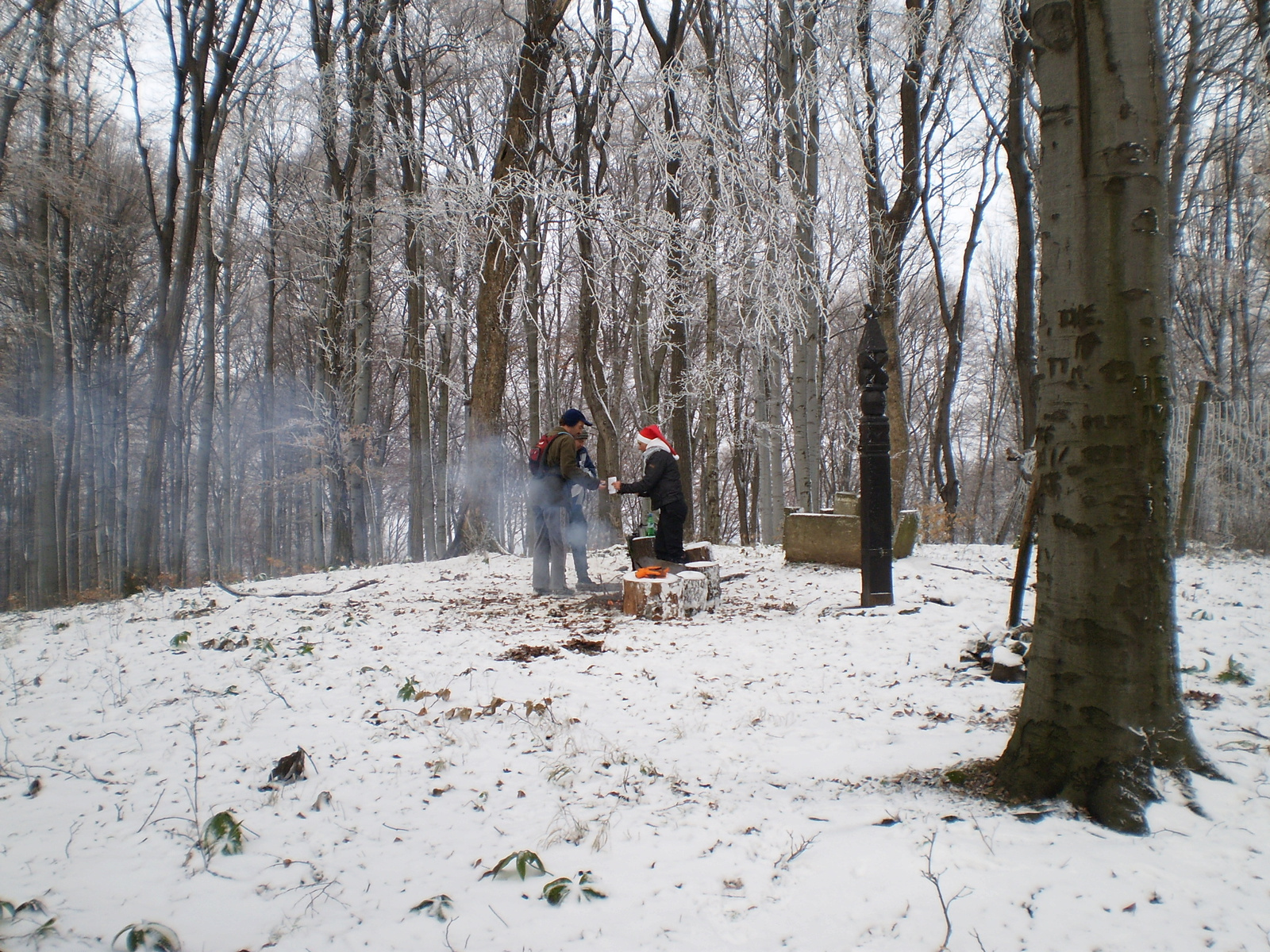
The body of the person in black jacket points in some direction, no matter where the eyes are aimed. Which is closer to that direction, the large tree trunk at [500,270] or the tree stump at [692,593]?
the large tree trunk

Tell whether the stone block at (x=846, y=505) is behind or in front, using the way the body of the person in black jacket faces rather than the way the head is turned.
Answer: behind

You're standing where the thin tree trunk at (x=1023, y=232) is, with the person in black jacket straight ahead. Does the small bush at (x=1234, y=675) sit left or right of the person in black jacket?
left

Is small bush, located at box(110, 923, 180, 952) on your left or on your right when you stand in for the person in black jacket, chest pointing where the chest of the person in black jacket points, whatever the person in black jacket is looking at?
on your left

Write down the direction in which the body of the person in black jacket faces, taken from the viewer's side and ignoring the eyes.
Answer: to the viewer's left

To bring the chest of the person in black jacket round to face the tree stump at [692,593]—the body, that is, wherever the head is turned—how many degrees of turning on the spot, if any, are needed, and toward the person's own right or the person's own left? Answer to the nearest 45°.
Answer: approximately 90° to the person's own left

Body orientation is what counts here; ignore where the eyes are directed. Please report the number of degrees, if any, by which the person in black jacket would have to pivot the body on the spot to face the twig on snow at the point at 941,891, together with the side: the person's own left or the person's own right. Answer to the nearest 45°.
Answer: approximately 90° to the person's own left

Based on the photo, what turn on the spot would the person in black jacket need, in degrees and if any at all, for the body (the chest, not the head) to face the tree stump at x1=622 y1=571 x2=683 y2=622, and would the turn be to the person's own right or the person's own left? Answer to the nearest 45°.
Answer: approximately 90° to the person's own left

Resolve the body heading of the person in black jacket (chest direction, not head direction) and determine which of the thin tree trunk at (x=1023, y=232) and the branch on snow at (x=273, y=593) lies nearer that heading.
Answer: the branch on snow

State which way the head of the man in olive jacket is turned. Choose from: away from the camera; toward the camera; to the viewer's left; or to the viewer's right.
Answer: to the viewer's right

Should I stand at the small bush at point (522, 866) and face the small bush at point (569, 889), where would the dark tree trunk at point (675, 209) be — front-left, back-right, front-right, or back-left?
back-left
